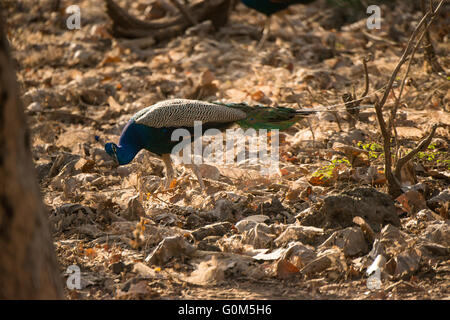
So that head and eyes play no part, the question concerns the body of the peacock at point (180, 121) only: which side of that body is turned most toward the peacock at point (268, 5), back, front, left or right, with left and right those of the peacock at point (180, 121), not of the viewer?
right

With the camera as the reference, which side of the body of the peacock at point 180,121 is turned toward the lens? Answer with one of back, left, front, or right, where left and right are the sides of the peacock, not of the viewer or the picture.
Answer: left

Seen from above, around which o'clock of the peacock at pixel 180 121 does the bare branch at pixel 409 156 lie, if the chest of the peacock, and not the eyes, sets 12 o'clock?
The bare branch is roughly at 7 o'clock from the peacock.

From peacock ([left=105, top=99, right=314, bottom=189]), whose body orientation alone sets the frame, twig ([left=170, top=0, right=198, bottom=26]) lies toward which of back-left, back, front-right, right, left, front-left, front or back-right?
right
